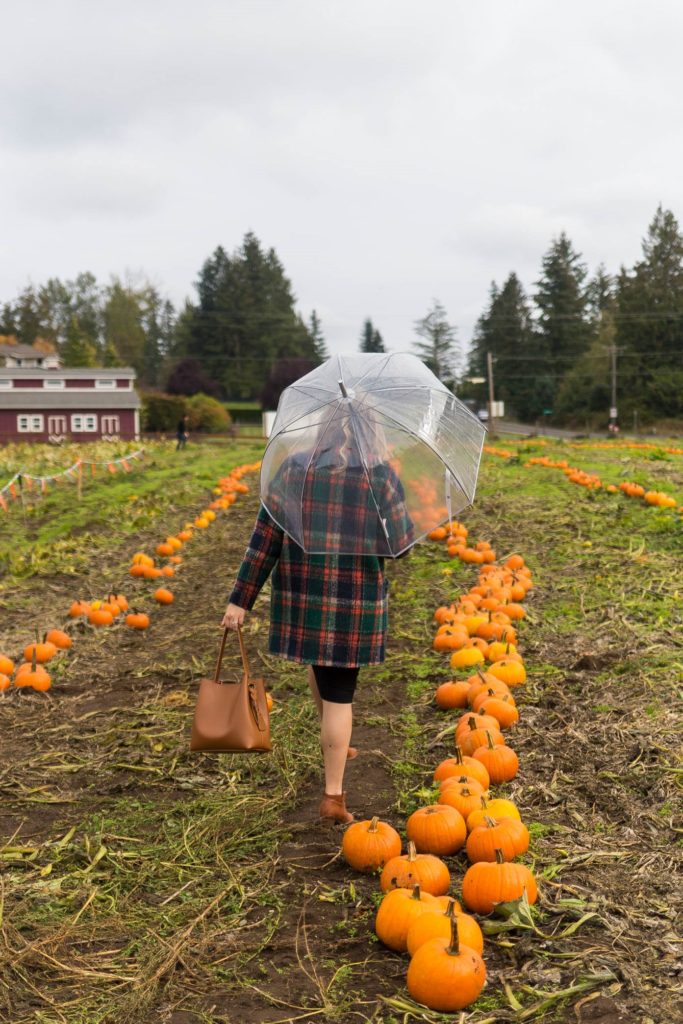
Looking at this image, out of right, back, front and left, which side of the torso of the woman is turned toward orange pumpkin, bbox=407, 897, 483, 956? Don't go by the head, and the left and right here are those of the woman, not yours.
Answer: back

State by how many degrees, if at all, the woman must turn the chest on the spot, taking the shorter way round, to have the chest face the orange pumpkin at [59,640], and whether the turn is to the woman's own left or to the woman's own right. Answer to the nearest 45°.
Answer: approximately 45° to the woman's own left

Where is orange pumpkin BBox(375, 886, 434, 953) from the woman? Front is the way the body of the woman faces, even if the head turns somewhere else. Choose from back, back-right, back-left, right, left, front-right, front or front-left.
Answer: back

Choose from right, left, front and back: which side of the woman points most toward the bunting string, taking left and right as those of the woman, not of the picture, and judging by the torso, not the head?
front

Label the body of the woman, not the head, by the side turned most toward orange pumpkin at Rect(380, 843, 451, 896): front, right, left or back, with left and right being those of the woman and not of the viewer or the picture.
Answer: back

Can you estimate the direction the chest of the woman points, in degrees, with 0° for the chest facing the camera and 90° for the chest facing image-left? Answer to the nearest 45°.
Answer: approximately 180°

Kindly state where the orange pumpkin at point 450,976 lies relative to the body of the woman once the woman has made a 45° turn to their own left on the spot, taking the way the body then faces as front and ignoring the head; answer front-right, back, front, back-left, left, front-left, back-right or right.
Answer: back-left
